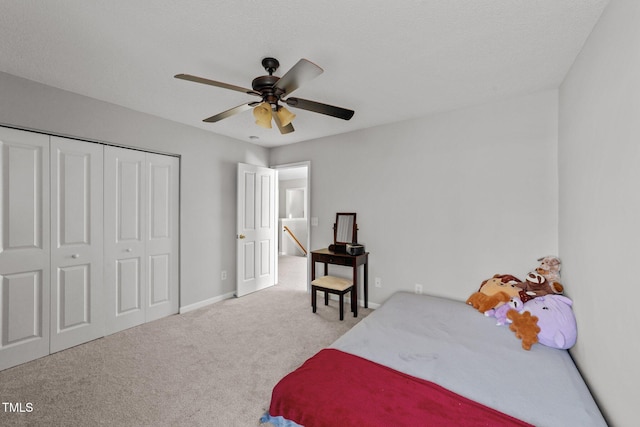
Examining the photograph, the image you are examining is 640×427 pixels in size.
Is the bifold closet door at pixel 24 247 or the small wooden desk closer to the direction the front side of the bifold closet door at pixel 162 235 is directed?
the small wooden desk

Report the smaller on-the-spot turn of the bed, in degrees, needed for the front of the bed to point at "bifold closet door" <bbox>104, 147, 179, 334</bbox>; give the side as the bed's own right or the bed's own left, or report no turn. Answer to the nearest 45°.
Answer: approximately 45° to the bed's own right

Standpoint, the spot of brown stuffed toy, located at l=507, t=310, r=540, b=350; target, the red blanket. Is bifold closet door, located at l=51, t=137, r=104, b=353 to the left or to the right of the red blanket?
right

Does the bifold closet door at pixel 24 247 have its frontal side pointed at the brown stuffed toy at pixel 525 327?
yes

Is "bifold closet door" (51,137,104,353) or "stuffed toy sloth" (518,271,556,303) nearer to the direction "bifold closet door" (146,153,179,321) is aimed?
the stuffed toy sloth

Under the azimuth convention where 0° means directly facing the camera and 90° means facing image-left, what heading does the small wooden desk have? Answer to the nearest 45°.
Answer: approximately 45°

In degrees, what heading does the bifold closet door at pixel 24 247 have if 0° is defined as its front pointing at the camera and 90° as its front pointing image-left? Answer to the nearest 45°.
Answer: approximately 315°

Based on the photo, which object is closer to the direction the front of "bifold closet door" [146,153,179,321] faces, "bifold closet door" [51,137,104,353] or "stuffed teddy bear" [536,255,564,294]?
the stuffed teddy bear

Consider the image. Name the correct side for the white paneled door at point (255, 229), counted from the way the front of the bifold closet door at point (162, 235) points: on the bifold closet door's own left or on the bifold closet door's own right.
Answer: on the bifold closet door's own left
